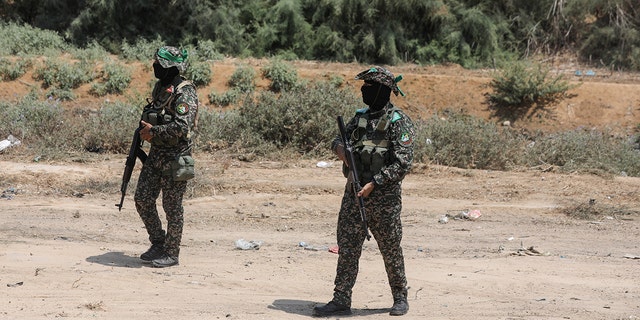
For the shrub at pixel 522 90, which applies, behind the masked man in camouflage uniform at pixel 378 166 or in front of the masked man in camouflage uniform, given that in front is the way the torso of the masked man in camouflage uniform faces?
behind

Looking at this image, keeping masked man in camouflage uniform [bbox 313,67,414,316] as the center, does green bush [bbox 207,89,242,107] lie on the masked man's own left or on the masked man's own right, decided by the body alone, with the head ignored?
on the masked man's own right

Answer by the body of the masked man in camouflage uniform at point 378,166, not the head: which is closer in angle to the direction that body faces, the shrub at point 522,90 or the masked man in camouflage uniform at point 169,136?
the masked man in camouflage uniform

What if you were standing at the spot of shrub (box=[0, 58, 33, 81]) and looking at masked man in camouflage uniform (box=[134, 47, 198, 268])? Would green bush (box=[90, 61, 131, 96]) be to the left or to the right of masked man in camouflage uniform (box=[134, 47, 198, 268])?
left

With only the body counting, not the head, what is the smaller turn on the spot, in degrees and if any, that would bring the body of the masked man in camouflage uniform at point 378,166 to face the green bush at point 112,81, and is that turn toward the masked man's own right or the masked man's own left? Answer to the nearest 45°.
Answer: approximately 90° to the masked man's own right
